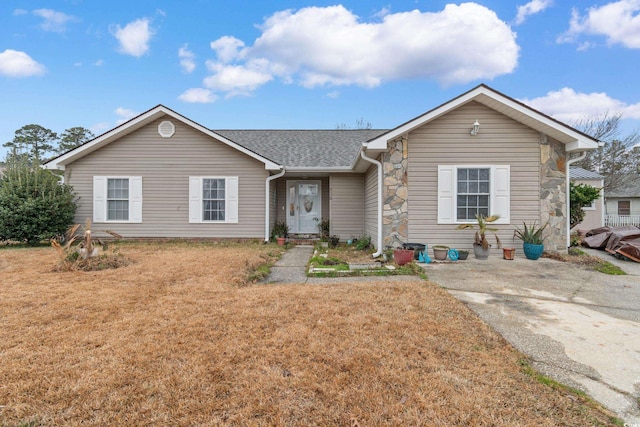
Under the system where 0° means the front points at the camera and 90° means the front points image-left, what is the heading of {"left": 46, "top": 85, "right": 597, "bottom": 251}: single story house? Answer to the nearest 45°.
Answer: approximately 0°

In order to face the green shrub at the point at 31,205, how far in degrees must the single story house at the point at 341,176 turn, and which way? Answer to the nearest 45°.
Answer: approximately 90° to its right

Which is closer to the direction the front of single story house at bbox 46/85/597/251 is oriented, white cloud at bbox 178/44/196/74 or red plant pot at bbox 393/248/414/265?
the red plant pot

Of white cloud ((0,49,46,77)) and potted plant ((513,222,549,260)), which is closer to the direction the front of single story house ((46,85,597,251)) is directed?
the potted plant

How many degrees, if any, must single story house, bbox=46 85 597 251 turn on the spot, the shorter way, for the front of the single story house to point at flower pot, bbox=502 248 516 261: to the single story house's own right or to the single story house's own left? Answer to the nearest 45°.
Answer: approximately 45° to the single story house's own left

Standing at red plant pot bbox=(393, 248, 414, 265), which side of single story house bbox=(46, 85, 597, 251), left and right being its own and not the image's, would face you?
front

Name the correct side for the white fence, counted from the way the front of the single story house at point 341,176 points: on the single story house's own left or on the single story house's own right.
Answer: on the single story house's own left

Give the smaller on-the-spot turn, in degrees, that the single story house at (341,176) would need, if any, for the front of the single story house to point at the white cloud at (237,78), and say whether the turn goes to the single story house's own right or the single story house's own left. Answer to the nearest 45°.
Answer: approximately 135° to the single story house's own right
